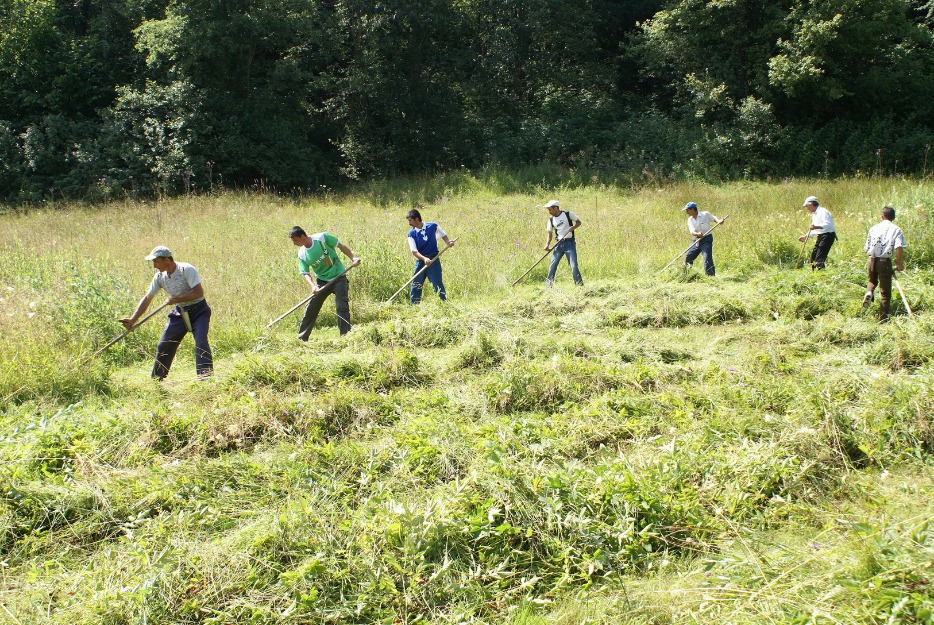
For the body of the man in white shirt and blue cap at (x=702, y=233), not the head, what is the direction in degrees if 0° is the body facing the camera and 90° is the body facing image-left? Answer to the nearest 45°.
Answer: approximately 45°

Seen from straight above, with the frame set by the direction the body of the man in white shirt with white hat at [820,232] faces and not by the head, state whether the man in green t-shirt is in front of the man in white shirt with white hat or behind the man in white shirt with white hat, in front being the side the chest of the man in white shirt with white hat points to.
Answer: in front

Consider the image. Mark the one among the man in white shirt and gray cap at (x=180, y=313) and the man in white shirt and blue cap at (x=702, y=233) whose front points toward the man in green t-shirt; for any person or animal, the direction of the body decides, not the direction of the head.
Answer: the man in white shirt and blue cap at (x=702, y=233)

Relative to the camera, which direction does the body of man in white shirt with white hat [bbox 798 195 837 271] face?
to the viewer's left

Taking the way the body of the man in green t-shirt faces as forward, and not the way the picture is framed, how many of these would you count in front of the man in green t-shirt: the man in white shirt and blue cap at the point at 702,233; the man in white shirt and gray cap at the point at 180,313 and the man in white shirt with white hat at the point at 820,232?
1

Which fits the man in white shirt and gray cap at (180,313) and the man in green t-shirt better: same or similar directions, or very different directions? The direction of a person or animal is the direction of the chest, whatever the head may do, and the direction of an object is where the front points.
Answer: same or similar directions

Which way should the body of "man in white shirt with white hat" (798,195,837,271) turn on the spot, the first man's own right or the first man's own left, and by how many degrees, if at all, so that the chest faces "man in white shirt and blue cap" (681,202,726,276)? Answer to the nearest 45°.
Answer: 0° — they already face them

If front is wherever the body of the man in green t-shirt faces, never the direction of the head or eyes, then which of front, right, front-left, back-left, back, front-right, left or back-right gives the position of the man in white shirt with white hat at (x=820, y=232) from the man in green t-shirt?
back-left

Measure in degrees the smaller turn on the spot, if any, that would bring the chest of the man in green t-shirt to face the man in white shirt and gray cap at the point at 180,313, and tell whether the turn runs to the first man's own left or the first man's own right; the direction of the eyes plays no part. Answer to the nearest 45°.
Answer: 0° — they already face them

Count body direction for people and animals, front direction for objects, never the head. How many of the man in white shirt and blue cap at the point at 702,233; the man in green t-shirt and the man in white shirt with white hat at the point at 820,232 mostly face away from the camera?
0

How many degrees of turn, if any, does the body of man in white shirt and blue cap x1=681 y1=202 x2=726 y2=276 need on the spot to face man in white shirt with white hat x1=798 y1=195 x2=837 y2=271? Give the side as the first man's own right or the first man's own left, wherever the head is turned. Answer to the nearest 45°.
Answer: approximately 135° to the first man's own left

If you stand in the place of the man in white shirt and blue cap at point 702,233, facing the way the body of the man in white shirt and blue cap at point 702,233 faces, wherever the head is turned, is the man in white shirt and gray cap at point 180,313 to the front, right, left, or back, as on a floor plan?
front

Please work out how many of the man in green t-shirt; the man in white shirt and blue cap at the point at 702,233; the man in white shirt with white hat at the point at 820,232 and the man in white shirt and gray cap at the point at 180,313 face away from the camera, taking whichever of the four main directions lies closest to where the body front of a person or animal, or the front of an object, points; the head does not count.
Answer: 0

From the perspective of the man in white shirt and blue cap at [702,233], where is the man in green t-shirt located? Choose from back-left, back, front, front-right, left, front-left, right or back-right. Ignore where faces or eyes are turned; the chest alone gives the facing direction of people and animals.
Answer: front
